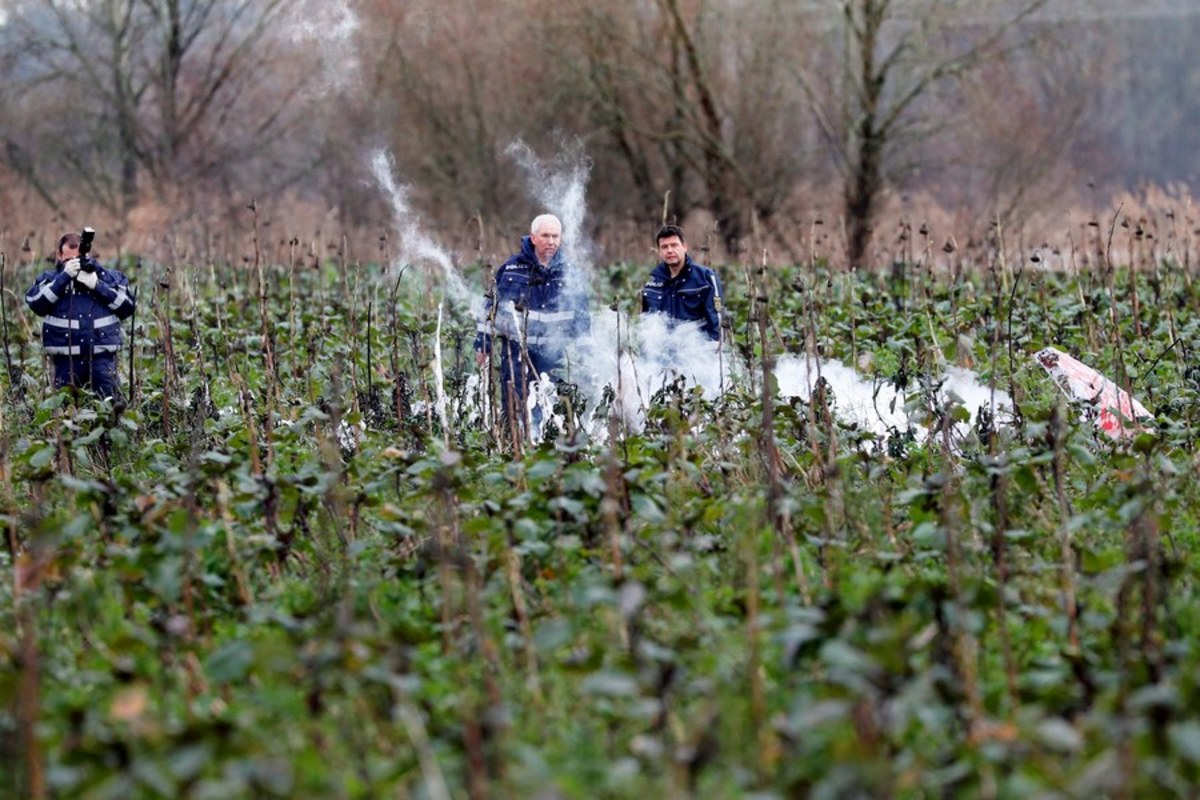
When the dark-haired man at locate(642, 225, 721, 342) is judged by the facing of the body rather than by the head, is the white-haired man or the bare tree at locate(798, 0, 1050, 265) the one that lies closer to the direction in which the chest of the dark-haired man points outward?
the white-haired man

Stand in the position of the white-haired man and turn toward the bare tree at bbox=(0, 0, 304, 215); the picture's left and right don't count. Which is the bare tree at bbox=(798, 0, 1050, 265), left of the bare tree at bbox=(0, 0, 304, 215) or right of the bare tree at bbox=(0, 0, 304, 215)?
right

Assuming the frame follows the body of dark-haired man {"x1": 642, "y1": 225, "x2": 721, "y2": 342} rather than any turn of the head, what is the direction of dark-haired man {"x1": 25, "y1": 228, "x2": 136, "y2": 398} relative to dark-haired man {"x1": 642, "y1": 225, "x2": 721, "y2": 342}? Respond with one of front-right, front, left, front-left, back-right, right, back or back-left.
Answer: front-right

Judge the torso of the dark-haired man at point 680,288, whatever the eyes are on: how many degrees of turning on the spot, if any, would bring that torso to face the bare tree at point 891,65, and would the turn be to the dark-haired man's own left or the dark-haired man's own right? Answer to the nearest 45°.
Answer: approximately 135° to the dark-haired man's own right

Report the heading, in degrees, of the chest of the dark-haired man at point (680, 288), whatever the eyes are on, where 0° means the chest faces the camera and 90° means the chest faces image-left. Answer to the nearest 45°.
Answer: approximately 45°

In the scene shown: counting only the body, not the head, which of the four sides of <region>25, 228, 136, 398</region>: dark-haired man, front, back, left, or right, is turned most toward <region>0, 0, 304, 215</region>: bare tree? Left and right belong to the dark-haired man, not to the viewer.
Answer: back

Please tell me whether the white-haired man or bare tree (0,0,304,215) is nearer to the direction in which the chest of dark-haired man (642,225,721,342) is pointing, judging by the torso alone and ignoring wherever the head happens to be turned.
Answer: the white-haired man

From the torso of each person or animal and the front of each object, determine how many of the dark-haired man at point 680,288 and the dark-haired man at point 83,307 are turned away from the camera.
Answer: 0
